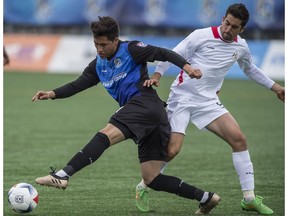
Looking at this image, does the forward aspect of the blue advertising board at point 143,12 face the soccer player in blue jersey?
yes

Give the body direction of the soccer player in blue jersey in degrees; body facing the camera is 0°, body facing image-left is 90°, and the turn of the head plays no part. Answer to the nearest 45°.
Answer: approximately 45°

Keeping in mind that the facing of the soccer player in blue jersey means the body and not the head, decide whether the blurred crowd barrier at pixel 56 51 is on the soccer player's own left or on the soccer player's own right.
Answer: on the soccer player's own right

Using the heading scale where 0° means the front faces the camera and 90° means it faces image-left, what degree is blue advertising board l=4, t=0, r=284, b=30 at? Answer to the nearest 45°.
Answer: approximately 0°

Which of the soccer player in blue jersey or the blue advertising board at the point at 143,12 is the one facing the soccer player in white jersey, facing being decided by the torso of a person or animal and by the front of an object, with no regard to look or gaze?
the blue advertising board

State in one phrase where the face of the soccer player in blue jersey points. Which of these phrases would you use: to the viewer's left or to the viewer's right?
to the viewer's left

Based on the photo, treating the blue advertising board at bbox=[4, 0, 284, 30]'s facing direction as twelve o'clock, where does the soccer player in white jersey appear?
The soccer player in white jersey is roughly at 12 o'clock from the blue advertising board.
